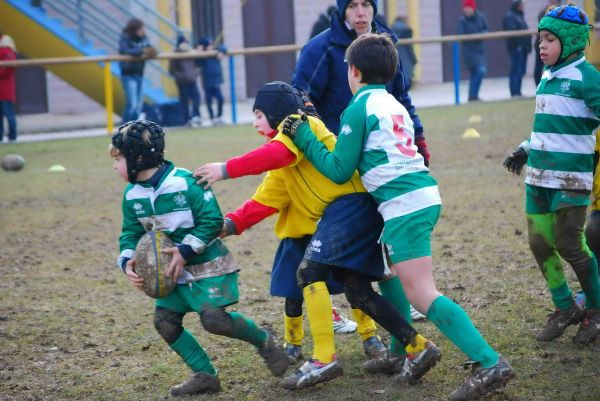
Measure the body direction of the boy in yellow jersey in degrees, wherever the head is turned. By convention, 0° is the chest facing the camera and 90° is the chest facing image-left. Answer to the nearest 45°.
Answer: approximately 90°

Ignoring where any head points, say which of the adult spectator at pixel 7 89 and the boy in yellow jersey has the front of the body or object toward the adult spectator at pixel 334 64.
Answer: the adult spectator at pixel 7 89

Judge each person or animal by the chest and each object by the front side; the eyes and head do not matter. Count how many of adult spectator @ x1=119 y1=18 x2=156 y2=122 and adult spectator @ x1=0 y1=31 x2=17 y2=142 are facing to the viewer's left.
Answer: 0

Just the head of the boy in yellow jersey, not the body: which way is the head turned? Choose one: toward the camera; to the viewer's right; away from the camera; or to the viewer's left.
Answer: to the viewer's left

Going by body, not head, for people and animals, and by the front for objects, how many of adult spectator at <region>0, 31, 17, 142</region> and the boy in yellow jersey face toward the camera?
1

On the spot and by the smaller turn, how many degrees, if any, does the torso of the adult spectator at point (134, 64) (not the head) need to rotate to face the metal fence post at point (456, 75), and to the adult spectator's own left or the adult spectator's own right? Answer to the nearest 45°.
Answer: approximately 45° to the adult spectator's own left

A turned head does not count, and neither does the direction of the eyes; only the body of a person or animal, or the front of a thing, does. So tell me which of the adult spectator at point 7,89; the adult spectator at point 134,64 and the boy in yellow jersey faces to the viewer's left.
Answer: the boy in yellow jersey

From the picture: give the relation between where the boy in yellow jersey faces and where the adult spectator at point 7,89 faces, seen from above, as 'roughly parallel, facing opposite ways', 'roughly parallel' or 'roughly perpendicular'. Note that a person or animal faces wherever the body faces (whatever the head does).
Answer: roughly perpendicular

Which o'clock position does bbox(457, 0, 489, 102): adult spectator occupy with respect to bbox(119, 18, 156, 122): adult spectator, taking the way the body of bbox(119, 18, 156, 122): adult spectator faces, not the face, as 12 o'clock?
bbox(457, 0, 489, 102): adult spectator is roughly at 10 o'clock from bbox(119, 18, 156, 122): adult spectator.
